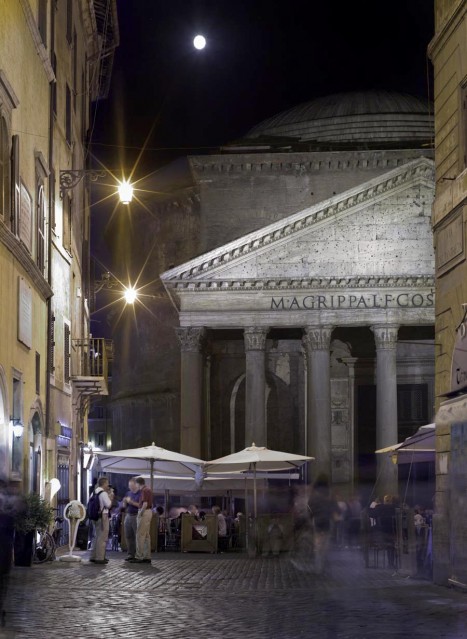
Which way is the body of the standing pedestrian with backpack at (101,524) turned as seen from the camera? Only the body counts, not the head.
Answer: to the viewer's right

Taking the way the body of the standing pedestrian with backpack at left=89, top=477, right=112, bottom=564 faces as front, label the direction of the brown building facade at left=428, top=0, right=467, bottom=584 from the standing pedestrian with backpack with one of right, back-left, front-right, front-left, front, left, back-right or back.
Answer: front-right

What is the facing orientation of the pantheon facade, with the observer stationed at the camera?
facing the viewer

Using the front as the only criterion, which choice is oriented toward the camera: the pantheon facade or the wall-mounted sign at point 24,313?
the pantheon facade

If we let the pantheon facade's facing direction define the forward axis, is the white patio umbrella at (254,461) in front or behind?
in front

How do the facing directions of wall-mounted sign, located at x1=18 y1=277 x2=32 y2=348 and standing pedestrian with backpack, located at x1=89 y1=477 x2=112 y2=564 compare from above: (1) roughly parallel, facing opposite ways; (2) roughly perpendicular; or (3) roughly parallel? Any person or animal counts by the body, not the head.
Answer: roughly parallel

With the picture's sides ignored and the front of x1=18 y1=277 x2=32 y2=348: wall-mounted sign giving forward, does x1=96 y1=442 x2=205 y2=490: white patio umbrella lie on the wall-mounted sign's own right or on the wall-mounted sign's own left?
on the wall-mounted sign's own left

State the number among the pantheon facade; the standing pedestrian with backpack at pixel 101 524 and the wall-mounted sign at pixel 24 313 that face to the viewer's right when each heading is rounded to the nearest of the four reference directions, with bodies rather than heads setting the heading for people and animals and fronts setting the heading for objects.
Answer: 2

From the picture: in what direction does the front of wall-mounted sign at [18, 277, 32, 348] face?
to the viewer's right

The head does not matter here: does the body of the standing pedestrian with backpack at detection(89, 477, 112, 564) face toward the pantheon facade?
no

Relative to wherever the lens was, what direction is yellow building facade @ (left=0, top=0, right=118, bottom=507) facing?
facing to the right of the viewer
